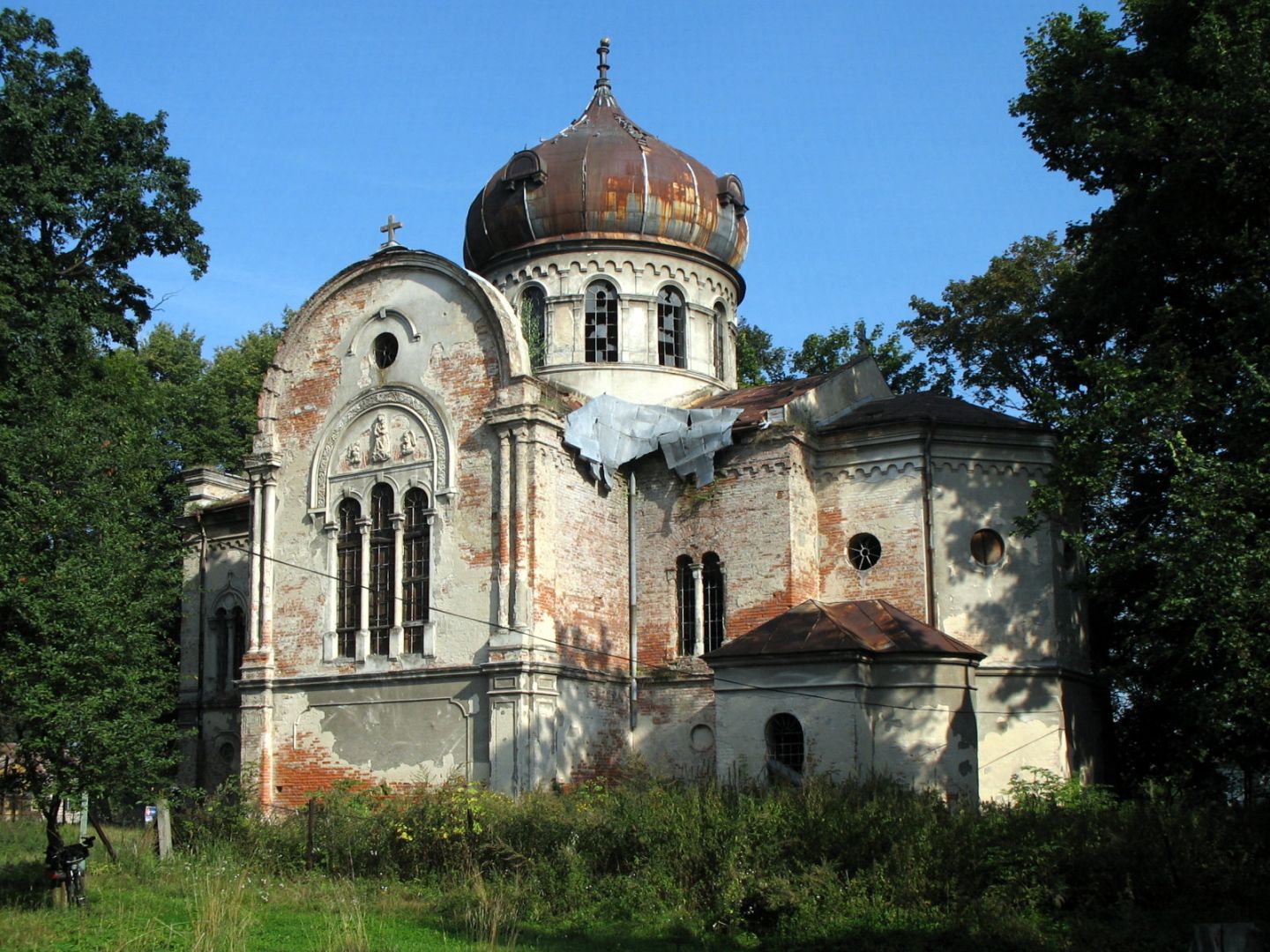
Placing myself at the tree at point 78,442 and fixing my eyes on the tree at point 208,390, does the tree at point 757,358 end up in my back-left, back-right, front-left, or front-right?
front-right

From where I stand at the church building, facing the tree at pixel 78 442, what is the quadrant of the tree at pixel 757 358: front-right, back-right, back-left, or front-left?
back-right

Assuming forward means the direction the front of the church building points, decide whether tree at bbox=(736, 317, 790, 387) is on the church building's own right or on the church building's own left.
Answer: on the church building's own right

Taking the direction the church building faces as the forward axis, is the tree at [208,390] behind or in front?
in front

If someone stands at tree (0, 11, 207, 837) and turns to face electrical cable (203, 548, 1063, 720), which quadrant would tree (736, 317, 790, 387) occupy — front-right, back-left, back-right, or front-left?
front-left
